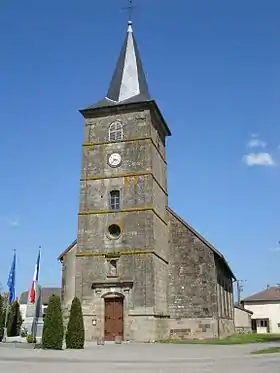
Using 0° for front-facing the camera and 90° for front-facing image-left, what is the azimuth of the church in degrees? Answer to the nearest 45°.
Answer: approximately 0°

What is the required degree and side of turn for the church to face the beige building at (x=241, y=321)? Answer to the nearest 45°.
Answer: approximately 135° to its left

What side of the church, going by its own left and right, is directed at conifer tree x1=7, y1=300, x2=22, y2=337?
right

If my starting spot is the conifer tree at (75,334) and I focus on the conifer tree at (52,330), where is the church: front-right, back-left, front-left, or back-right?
back-right

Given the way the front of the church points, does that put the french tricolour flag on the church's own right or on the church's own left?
on the church's own right
